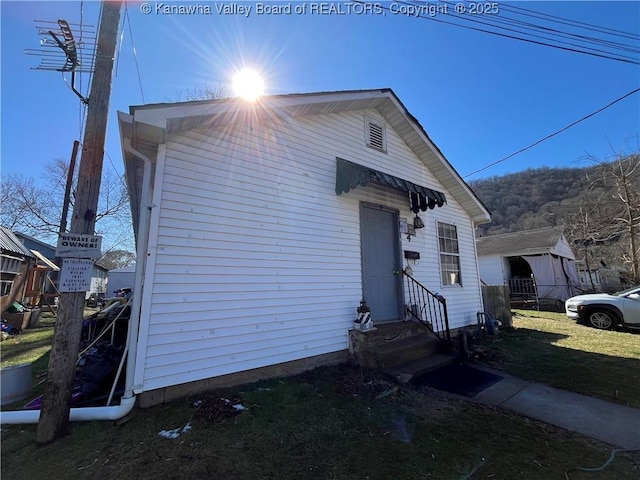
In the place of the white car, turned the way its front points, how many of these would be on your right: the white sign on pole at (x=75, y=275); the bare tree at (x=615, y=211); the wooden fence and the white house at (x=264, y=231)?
1

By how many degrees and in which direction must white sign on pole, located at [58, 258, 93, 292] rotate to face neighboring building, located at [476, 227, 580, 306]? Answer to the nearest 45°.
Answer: approximately 90° to its left

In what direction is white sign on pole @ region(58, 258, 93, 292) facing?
toward the camera

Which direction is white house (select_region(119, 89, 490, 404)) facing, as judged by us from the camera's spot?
facing the viewer and to the right of the viewer

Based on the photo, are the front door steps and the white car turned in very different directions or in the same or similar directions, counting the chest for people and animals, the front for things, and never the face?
very different directions

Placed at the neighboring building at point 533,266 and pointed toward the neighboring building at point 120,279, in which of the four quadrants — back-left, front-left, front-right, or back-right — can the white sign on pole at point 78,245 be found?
front-left

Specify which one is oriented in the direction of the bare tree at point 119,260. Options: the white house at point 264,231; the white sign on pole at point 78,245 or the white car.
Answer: the white car

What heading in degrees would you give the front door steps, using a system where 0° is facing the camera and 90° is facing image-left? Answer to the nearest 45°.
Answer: approximately 315°

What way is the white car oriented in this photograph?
to the viewer's left

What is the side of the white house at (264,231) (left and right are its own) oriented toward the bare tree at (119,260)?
back

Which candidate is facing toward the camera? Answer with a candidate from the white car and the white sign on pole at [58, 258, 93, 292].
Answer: the white sign on pole

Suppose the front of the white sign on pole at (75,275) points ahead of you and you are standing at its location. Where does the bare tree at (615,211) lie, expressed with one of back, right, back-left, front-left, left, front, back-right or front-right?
left

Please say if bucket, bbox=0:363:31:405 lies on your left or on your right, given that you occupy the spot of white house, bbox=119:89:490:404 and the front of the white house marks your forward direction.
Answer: on your right

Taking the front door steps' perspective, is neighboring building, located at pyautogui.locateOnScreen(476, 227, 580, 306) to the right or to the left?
on its left

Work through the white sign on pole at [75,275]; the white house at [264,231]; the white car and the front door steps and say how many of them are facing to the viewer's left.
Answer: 1

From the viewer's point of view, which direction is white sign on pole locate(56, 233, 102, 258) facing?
toward the camera

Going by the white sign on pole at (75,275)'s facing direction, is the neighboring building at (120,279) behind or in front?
behind

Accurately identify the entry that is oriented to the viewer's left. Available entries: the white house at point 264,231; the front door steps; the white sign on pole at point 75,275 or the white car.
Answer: the white car
